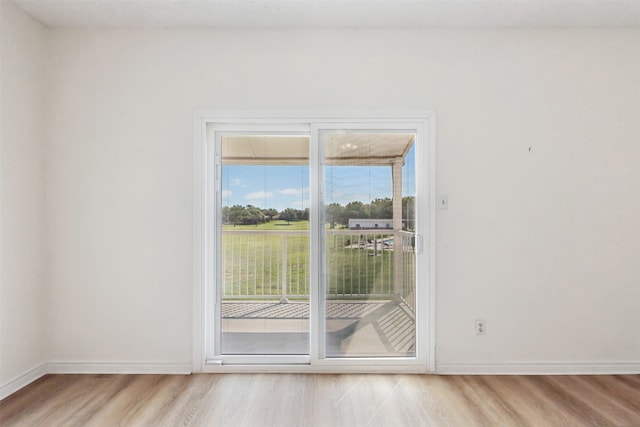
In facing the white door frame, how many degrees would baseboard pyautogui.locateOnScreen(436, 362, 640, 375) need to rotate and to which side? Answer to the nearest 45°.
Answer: approximately 45° to its right

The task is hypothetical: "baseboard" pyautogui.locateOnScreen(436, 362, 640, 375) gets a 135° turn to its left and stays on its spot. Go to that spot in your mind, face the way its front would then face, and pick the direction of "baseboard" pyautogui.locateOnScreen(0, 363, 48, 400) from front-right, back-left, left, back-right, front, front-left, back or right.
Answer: back

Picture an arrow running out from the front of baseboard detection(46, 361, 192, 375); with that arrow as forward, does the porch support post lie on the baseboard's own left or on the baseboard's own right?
on the baseboard's own left

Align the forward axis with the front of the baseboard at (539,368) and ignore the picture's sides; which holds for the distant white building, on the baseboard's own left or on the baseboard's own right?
on the baseboard's own right

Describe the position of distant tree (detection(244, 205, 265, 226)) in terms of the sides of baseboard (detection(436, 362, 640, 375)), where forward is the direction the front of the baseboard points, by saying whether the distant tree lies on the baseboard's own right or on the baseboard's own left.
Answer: on the baseboard's own right

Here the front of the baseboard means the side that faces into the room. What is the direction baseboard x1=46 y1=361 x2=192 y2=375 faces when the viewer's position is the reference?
facing the viewer

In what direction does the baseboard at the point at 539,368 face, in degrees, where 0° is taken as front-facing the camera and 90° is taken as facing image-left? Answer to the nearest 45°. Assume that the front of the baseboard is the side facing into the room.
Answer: approximately 0°

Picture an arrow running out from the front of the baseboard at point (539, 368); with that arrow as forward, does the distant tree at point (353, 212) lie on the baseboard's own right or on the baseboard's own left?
on the baseboard's own right

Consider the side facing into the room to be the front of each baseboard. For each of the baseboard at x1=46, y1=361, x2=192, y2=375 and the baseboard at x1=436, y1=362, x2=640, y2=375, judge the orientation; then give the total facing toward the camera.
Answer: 2
